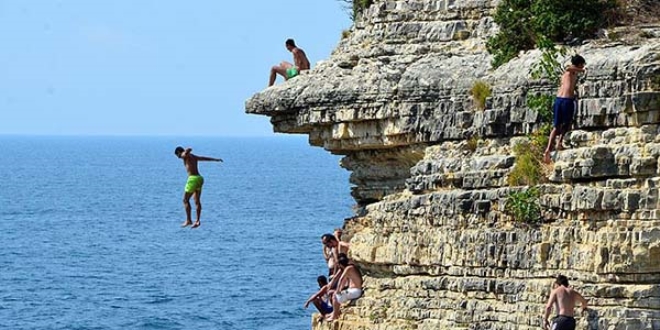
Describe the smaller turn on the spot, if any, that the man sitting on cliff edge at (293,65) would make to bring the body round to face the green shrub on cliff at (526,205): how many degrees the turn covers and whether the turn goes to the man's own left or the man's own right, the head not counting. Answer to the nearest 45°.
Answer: approximately 135° to the man's own left

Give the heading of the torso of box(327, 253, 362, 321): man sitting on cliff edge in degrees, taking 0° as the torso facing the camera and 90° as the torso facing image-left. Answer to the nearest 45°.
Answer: approximately 90°

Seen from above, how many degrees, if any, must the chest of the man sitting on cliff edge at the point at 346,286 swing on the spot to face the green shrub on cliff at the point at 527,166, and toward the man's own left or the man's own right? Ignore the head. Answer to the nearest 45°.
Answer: approximately 135° to the man's own left

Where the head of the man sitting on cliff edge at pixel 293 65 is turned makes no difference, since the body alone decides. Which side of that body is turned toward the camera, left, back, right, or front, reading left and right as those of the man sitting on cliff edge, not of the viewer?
left
